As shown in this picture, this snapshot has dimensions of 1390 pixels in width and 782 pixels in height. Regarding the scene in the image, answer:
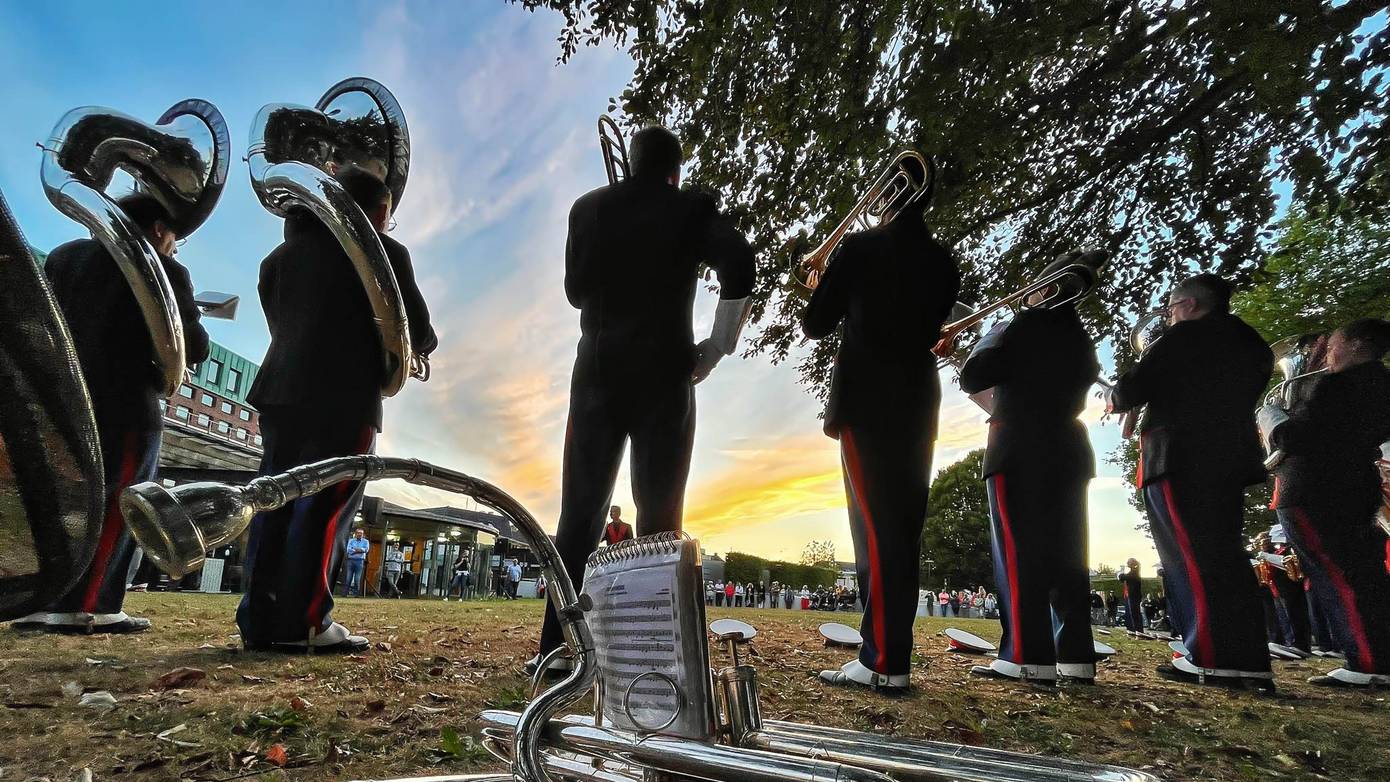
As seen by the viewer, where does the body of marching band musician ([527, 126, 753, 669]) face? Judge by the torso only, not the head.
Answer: away from the camera

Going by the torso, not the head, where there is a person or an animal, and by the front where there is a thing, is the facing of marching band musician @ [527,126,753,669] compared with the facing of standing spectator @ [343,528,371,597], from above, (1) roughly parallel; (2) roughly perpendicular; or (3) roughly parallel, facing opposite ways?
roughly parallel, facing opposite ways

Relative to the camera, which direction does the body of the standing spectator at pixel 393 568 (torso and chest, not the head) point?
toward the camera

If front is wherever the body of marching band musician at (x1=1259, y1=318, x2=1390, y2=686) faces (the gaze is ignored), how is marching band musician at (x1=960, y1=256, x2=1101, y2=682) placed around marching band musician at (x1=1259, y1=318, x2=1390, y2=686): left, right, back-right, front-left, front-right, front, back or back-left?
left

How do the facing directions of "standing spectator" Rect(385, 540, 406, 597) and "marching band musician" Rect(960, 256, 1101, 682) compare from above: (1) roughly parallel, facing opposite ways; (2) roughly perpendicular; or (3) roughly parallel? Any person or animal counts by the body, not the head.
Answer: roughly parallel, facing opposite ways

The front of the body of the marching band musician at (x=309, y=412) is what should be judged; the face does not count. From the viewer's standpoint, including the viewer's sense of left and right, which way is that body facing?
facing away from the viewer and to the right of the viewer

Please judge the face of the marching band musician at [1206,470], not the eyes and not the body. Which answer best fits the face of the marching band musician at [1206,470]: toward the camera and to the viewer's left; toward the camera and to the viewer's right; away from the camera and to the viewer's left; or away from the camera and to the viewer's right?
away from the camera and to the viewer's left

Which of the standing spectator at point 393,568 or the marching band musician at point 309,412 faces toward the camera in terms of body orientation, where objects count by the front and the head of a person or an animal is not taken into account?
the standing spectator

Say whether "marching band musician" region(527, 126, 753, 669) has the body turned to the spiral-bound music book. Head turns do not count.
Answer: no

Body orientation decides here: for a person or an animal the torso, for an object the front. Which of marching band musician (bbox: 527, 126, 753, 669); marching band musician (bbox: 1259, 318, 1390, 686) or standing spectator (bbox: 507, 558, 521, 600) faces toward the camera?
the standing spectator

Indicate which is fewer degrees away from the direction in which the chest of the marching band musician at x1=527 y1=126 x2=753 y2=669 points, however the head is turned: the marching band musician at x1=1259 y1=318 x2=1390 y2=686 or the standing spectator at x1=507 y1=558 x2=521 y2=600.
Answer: the standing spectator

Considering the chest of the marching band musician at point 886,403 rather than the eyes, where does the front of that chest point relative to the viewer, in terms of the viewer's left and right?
facing away from the viewer and to the left of the viewer

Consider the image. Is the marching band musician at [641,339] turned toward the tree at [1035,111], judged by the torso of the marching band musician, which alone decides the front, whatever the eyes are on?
no

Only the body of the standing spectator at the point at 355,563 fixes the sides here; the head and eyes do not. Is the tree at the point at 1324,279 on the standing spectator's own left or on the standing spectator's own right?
on the standing spectator's own left

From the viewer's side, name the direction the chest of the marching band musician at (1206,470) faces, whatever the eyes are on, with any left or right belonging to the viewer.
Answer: facing away from the viewer and to the left of the viewer

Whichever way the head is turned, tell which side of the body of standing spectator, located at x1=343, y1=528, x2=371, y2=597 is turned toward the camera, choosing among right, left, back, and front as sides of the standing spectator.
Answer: front

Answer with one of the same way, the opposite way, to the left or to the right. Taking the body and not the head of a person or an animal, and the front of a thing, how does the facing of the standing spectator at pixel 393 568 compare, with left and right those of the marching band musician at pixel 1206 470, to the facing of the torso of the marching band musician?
the opposite way

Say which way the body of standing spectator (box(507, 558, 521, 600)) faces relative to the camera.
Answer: toward the camera

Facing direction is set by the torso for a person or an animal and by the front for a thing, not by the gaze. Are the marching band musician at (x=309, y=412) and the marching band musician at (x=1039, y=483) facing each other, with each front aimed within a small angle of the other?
no
